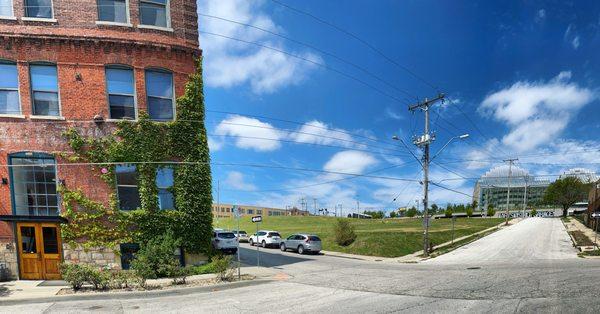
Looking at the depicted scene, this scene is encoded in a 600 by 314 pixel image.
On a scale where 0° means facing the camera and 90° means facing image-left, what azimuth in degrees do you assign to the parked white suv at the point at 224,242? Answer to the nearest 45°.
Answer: approximately 135°

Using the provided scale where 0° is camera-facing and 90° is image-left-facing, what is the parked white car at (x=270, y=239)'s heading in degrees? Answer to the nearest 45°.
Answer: approximately 135°

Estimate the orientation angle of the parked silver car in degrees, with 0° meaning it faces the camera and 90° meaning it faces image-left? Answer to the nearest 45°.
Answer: approximately 135°

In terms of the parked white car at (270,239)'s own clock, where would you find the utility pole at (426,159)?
The utility pole is roughly at 6 o'clock from the parked white car.

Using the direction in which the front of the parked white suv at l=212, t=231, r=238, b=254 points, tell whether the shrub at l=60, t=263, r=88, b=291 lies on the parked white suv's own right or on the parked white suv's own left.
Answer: on the parked white suv's own left

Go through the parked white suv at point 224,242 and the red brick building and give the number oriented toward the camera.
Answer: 1

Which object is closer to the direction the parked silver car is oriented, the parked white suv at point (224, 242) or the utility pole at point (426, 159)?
the parked white suv
